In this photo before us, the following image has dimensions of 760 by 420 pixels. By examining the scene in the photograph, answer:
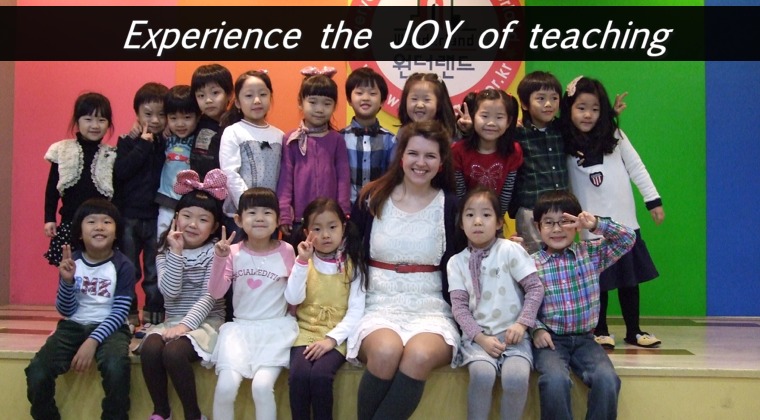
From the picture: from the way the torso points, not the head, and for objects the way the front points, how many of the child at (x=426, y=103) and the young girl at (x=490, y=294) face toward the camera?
2

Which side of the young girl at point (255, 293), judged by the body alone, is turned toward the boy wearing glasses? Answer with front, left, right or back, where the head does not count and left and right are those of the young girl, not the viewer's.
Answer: left

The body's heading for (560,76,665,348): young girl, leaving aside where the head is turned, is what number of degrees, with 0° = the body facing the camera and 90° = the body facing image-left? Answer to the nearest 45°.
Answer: approximately 45°

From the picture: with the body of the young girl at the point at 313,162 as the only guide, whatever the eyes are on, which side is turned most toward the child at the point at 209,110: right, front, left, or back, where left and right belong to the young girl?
right

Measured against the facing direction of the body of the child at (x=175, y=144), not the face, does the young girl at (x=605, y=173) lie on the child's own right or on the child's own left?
on the child's own left

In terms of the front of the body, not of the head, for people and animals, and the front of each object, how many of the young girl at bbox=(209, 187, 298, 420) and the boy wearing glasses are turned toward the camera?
2
